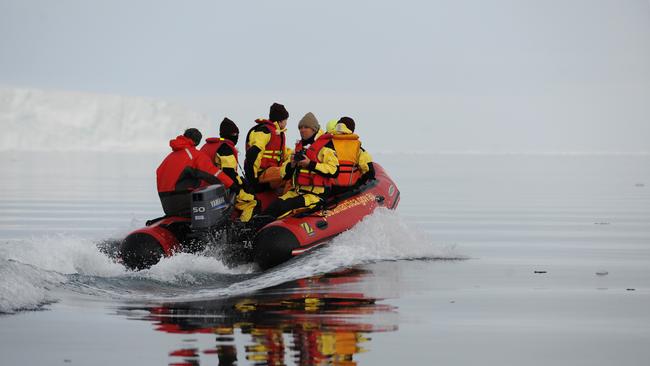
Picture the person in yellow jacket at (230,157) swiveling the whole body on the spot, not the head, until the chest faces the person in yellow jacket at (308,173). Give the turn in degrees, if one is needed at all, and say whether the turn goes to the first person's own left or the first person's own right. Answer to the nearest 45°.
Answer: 0° — they already face them

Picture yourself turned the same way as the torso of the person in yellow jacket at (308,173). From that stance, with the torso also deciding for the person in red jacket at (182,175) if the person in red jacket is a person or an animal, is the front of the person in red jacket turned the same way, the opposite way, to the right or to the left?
the opposite way

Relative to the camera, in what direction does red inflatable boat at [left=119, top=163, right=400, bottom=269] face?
facing away from the viewer and to the right of the viewer

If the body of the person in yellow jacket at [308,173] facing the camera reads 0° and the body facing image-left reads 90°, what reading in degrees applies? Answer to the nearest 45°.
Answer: approximately 45°

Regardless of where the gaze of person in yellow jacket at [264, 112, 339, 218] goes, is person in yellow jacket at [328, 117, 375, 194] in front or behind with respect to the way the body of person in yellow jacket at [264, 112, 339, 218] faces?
behind

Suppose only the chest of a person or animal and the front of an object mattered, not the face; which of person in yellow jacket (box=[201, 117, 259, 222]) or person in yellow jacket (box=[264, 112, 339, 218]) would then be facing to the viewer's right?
person in yellow jacket (box=[201, 117, 259, 222])

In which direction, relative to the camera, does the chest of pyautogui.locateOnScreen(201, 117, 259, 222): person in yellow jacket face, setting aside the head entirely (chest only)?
to the viewer's right

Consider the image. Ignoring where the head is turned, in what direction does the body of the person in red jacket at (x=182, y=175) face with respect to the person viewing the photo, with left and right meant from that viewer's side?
facing away from the viewer and to the right of the viewer

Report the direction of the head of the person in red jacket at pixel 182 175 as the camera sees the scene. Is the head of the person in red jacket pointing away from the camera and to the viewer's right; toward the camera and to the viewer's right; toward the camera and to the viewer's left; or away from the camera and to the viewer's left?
away from the camera and to the viewer's right

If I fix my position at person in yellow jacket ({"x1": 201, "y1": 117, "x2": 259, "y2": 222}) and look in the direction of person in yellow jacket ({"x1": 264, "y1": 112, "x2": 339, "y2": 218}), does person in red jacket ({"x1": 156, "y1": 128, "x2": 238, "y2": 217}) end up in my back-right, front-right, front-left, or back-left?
back-right

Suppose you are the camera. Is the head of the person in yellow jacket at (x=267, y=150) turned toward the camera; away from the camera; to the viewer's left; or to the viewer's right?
to the viewer's right

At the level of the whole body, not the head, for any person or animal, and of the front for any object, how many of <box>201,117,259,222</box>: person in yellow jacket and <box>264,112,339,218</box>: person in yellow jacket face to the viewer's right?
1
